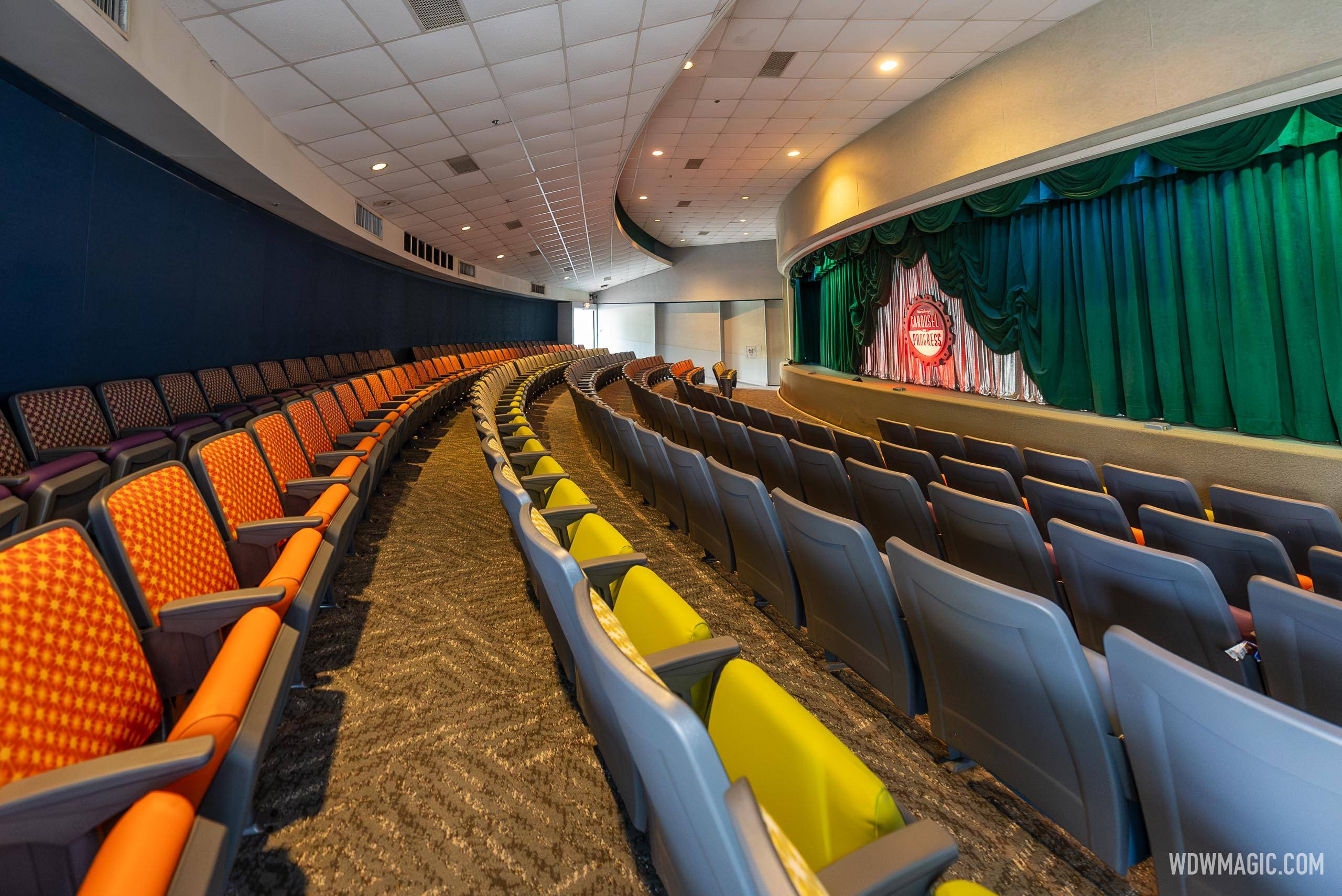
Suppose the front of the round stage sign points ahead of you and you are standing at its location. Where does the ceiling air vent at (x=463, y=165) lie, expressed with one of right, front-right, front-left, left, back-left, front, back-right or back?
front

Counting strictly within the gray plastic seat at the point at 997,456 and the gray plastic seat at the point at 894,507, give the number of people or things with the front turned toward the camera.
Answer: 0

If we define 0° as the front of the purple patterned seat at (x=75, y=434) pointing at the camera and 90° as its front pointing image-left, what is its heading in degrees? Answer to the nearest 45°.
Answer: approximately 315°

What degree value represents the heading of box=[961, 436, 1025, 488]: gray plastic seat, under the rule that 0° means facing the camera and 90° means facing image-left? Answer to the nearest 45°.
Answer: approximately 225°

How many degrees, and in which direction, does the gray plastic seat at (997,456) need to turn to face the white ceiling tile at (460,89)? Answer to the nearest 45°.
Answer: approximately 135° to its left

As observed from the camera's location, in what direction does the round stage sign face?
facing the viewer and to the left of the viewer

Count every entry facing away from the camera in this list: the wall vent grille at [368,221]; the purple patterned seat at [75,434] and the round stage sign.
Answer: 0

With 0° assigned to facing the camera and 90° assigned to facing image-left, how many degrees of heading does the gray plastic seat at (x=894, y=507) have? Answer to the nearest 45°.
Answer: approximately 225°

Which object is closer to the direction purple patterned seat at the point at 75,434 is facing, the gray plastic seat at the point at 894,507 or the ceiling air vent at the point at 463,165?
the gray plastic seat

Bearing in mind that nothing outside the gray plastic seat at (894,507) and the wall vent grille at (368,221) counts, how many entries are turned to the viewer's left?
0

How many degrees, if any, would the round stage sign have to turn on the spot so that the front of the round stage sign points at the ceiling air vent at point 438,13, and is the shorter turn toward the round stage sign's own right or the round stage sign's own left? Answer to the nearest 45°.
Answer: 0° — it already faces it

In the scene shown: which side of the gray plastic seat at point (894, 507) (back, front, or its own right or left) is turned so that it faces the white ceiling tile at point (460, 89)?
left

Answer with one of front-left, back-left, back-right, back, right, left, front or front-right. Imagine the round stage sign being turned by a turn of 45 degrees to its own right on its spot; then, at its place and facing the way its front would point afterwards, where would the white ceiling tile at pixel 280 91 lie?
front-left

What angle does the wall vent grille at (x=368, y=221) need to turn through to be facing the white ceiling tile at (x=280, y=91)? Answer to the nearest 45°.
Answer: approximately 45° to its right

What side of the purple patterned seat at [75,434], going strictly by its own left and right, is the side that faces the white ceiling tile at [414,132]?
left

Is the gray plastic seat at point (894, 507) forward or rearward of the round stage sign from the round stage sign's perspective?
forward

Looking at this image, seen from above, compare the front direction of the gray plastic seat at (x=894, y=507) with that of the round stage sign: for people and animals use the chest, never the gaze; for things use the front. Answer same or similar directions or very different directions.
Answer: very different directions
